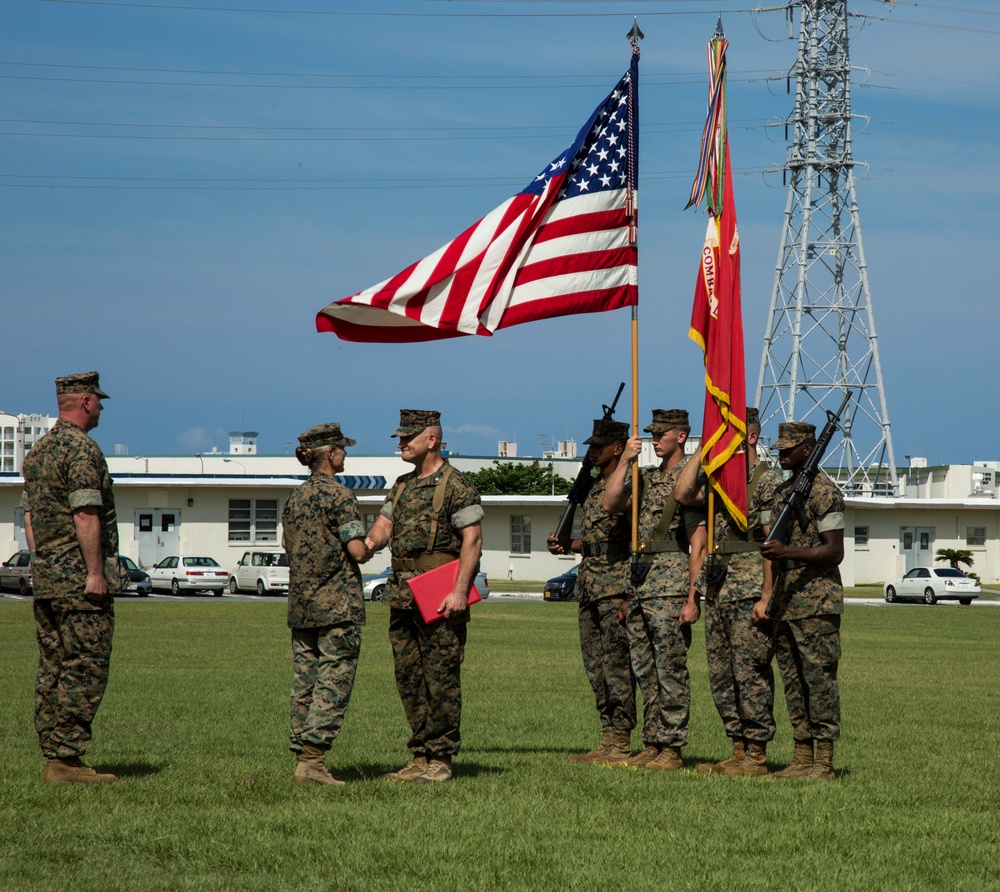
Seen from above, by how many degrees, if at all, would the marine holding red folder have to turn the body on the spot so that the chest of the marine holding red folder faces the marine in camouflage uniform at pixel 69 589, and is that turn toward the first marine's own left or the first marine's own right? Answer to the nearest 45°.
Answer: approximately 45° to the first marine's own right

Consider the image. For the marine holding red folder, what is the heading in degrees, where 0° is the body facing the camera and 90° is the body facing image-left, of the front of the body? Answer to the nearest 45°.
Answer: approximately 45°

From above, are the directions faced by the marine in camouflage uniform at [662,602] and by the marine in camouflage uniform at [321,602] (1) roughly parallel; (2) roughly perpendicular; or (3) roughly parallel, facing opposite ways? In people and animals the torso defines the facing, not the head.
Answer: roughly parallel, facing opposite ways

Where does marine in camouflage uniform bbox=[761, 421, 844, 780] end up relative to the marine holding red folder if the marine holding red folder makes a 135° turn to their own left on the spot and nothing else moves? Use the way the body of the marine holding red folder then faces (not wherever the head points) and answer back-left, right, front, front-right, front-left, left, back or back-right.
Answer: front

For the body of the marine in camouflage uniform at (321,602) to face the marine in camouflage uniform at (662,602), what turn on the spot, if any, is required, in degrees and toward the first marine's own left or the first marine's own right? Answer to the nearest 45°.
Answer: approximately 45° to the first marine's own right

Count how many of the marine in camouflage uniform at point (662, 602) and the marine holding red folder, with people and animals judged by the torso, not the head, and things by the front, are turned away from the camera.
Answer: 0

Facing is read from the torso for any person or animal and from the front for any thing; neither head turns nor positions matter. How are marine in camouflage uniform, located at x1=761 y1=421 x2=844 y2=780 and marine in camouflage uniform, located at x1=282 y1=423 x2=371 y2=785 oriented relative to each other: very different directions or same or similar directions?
very different directions

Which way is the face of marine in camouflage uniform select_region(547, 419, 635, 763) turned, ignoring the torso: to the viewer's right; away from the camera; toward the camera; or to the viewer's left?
to the viewer's left

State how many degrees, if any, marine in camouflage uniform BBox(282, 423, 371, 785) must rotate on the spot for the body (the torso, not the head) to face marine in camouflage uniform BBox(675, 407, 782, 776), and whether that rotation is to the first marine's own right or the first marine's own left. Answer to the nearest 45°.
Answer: approximately 45° to the first marine's own right

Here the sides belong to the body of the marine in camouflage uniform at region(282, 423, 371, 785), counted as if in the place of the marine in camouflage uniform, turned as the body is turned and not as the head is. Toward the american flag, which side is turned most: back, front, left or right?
front

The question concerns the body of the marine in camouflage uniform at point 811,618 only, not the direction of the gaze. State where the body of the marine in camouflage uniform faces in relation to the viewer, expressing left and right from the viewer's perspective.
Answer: facing the viewer and to the left of the viewer

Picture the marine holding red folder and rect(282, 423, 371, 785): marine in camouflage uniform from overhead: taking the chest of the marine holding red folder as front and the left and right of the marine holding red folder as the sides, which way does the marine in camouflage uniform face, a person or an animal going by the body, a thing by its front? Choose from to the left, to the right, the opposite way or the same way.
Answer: the opposite way

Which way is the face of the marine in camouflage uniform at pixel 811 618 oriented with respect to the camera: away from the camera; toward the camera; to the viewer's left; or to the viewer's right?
to the viewer's left
